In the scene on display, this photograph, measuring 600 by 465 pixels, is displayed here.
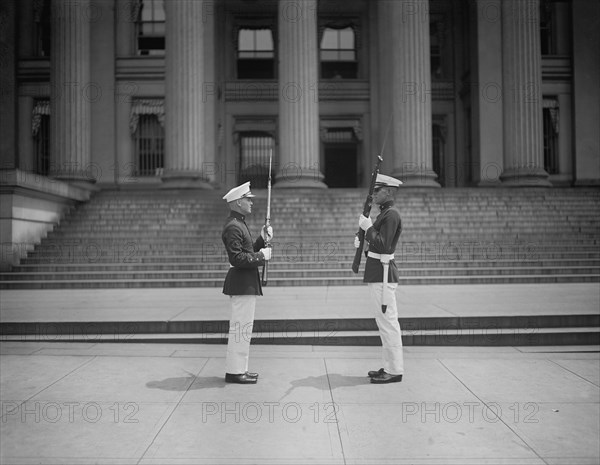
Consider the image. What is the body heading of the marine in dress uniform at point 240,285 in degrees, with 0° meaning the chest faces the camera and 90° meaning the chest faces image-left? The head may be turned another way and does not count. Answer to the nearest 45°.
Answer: approximately 270°

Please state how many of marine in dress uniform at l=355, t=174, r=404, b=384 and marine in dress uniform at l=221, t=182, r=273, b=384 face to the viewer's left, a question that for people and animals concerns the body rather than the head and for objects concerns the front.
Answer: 1

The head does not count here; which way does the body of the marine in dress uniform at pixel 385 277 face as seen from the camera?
to the viewer's left

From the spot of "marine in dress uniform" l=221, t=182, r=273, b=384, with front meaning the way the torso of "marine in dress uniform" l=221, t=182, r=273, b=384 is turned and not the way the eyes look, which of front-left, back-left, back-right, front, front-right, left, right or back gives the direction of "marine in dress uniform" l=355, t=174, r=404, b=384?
front

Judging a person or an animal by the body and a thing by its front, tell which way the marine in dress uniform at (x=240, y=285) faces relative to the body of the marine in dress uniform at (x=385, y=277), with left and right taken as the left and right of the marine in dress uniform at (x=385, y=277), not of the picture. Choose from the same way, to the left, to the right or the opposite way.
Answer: the opposite way

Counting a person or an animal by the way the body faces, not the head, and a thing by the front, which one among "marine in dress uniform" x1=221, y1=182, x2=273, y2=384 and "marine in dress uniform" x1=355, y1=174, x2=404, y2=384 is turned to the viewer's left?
"marine in dress uniform" x1=355, y1=174, x2=404, y2=384

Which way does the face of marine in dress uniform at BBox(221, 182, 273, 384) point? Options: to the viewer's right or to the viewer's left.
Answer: to the viewer's right

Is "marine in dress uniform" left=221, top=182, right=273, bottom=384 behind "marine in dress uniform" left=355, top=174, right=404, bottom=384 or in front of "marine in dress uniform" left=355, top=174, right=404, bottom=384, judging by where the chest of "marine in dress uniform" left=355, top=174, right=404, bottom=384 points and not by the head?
in front

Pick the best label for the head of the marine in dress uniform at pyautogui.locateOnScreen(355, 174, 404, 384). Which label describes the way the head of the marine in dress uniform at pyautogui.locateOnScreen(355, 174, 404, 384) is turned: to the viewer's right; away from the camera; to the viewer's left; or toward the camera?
to the viewer's left
